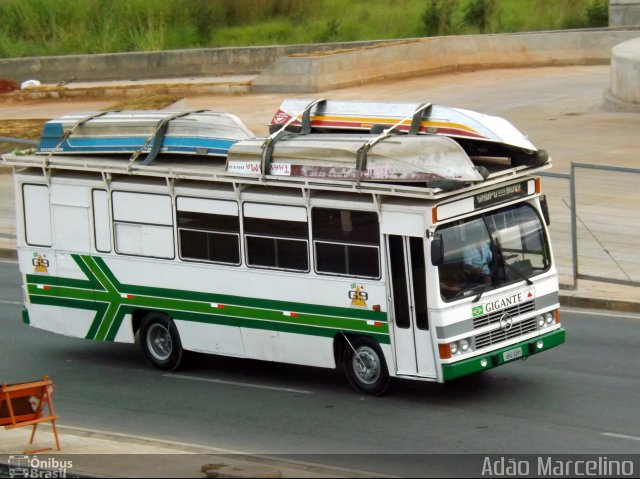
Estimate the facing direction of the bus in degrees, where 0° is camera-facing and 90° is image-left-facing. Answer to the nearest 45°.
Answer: approximately 315°

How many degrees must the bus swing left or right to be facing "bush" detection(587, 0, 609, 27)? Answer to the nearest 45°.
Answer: approximately 135° to its left

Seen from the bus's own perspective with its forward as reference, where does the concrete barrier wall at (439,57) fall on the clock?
The concrete barrier wall is roughly at 8 o'clock from the bus.

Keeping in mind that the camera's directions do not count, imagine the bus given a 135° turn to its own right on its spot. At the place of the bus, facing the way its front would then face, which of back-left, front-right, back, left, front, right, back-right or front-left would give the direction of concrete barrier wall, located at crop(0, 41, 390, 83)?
right

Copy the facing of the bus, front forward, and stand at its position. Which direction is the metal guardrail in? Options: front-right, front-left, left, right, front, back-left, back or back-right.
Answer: left
